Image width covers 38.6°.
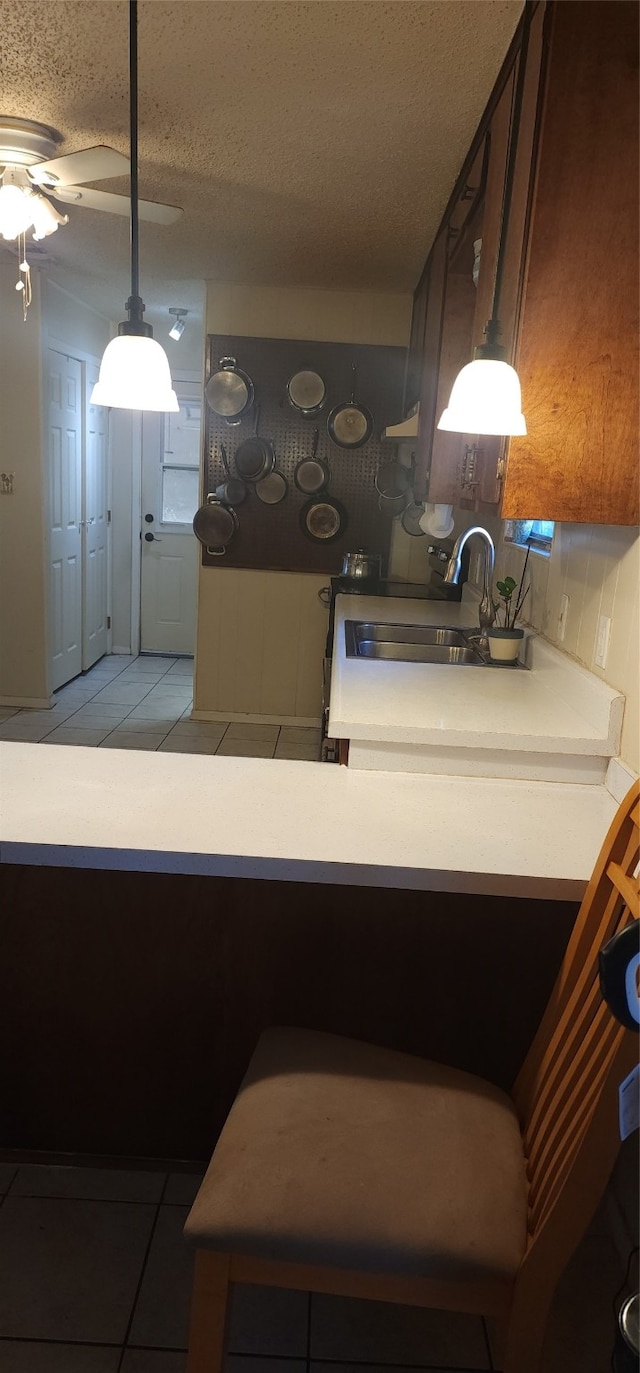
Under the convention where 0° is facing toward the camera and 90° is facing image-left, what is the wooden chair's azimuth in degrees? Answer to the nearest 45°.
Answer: approximately 90°

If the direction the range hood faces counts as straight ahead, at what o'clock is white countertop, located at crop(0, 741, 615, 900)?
The white countertop is roughly at 9 o'clock from the range hood.

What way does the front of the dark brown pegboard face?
toward the camera

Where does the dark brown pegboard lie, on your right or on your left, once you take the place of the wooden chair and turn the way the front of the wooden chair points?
on your right

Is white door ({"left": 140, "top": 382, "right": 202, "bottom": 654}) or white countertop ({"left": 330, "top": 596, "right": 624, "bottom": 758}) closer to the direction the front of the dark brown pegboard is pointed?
the white countertop

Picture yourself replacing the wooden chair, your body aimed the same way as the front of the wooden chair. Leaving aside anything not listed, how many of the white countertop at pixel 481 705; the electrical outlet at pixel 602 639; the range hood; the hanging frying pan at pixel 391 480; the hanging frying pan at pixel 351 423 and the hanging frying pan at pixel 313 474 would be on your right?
6

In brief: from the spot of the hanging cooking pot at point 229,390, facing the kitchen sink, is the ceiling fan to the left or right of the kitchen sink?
right

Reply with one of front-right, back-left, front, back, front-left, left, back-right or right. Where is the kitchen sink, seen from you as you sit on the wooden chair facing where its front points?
right

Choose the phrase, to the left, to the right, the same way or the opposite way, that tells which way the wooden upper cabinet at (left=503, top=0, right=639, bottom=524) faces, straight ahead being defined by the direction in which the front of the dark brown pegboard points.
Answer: to the right

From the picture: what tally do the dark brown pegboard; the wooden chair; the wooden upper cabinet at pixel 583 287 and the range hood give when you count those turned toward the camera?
1

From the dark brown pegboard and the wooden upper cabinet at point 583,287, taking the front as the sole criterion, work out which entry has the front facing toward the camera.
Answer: the dark brown pegboard

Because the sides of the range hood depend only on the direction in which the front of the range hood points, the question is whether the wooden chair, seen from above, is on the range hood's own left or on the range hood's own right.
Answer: on the range hood's own left

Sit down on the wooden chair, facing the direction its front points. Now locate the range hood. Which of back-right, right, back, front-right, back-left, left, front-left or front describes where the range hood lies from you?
right

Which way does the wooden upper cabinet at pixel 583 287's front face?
to the viewer's left

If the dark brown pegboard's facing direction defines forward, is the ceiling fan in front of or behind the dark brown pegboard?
in front

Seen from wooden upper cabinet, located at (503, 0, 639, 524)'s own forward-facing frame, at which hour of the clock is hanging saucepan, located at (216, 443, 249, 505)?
The hanging saucepan is roughly at 2 o'clock from the wooden upper cabinet.

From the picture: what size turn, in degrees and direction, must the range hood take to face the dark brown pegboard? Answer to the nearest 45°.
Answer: approximately 45° to its right
